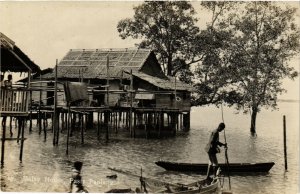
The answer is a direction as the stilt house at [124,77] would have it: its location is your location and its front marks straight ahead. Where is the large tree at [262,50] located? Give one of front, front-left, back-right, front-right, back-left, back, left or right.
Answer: left

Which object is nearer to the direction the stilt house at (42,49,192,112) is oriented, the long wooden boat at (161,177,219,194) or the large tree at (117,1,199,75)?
the long wooden boat

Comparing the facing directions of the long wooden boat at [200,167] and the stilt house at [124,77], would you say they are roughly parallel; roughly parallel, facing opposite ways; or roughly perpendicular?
roughly perpendicular

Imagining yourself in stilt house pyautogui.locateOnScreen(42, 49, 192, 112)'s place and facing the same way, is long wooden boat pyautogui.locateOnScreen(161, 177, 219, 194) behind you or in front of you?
in front

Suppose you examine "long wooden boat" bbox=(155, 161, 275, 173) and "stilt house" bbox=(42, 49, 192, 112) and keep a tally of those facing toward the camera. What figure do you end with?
1

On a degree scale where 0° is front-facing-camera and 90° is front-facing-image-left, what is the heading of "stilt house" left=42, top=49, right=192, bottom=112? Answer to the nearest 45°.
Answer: approximately 0°

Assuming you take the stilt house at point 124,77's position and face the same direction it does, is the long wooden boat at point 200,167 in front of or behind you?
in front
